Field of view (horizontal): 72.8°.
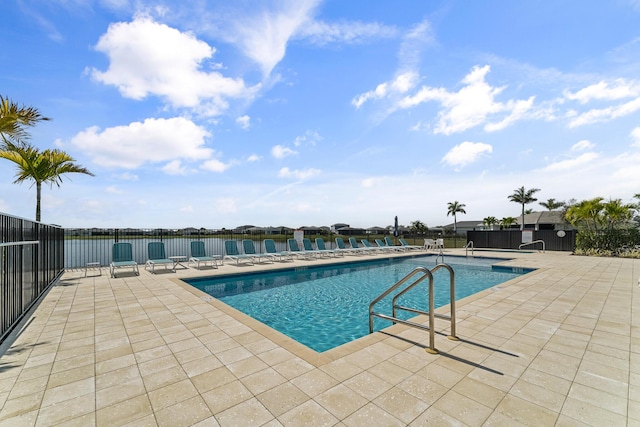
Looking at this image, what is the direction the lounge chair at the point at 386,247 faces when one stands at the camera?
facing the viewer and to the right of the viewer

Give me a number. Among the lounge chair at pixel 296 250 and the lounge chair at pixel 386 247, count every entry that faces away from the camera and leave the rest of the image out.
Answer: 0

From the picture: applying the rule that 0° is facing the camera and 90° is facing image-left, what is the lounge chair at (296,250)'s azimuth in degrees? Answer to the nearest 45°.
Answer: approximately 315°

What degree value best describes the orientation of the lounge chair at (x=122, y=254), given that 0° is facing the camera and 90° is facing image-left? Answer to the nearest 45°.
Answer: approximately 0°

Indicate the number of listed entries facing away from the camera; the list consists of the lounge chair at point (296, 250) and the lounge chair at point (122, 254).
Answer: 0

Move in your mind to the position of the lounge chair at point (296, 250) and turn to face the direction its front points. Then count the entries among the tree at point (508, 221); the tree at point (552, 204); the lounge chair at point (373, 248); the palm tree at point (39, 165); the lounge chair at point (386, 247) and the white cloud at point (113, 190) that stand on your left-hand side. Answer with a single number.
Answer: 4
